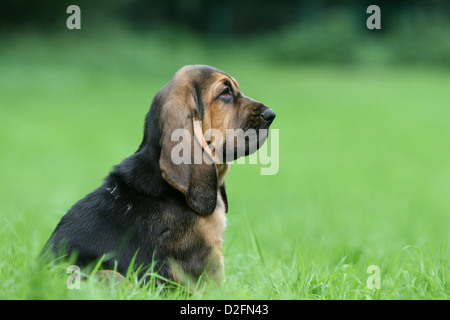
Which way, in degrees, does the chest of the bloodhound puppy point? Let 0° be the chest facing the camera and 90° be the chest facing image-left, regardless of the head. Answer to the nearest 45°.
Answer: approximately 270°
